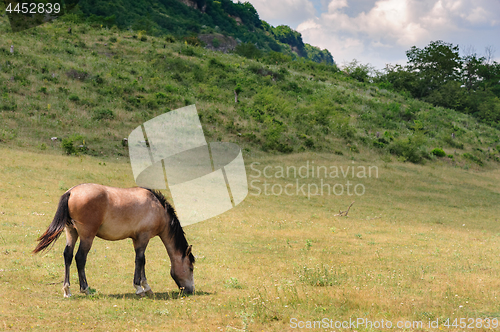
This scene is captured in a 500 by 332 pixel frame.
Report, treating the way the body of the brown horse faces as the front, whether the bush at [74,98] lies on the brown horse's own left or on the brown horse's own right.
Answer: on the brown horse's own left

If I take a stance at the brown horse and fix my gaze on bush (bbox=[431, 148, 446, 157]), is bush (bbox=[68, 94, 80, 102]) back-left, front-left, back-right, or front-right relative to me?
front-left

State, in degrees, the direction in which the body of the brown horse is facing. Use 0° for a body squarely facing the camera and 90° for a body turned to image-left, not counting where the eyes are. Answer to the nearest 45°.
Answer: approximately 270°

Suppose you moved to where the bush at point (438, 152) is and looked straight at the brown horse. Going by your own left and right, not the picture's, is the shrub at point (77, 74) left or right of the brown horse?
right

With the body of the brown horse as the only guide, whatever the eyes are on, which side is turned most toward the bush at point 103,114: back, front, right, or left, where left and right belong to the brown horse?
left

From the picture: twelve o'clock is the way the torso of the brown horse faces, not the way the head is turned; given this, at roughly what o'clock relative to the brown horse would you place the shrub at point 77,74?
The shrub is roughly at 9 o'clock from the brown horse.

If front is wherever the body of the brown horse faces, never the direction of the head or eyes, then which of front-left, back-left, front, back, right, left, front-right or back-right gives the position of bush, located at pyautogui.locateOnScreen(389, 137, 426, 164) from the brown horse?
front-left

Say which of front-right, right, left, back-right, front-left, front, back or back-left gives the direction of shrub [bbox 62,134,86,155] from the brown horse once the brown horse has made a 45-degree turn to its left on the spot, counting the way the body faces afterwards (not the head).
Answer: front-left

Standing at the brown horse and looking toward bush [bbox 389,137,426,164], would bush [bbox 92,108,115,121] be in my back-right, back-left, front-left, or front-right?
front-left
